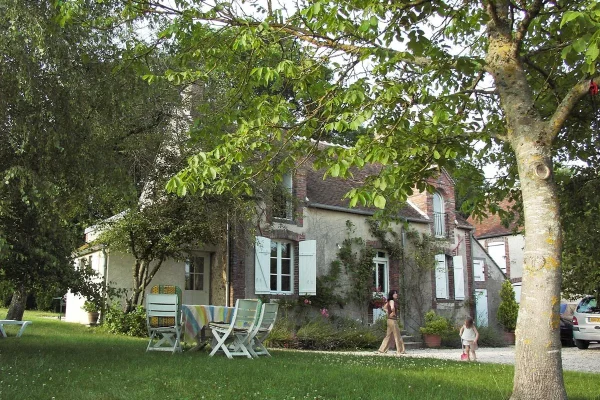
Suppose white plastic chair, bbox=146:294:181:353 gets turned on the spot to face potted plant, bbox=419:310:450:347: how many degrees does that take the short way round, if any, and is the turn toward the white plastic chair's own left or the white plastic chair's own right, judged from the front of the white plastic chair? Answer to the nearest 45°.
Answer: approximately 45° to the white plastic chair's own right

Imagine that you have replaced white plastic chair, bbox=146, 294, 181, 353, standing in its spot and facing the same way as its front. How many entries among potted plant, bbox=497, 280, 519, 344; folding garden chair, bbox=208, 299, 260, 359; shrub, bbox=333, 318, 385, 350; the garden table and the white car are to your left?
0

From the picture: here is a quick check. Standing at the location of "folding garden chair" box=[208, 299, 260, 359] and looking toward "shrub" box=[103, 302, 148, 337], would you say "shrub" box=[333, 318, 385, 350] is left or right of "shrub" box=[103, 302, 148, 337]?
right

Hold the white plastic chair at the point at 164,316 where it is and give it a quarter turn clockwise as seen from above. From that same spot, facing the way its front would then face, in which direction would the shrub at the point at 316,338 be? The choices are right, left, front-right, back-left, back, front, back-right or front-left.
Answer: front-left

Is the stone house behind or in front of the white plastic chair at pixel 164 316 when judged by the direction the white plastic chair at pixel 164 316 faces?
in front

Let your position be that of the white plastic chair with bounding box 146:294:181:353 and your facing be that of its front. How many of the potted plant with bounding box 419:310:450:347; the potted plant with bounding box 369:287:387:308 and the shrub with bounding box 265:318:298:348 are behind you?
0

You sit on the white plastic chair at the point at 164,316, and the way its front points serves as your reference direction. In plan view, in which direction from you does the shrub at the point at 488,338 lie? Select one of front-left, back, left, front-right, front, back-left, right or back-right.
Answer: front-right

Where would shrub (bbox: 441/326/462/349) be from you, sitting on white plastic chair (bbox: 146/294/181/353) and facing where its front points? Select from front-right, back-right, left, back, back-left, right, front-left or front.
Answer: front-right
